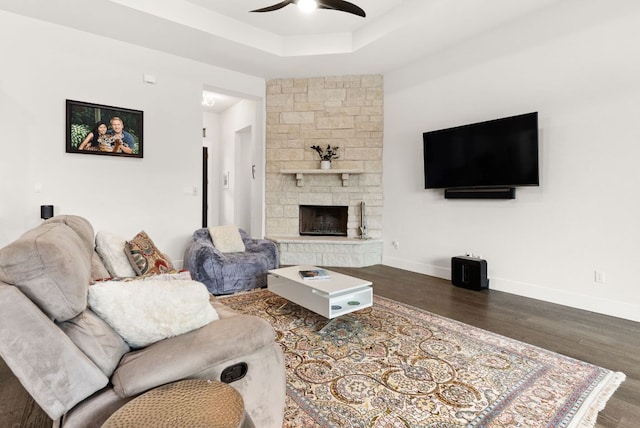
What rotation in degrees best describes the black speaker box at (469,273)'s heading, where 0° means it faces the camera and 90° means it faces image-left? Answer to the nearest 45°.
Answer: approximately 45°

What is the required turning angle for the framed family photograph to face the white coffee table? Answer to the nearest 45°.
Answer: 0° — it already faces it

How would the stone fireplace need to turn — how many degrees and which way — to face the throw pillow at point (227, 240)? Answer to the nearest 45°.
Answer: approximately 45° to its right

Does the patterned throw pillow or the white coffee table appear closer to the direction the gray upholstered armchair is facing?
the white coffee table

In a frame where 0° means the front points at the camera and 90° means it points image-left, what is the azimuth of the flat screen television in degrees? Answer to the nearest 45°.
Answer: approximately 45°

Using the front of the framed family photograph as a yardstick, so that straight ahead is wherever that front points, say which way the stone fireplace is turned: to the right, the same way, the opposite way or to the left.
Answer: to the right

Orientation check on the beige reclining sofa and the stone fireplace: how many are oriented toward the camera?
1
